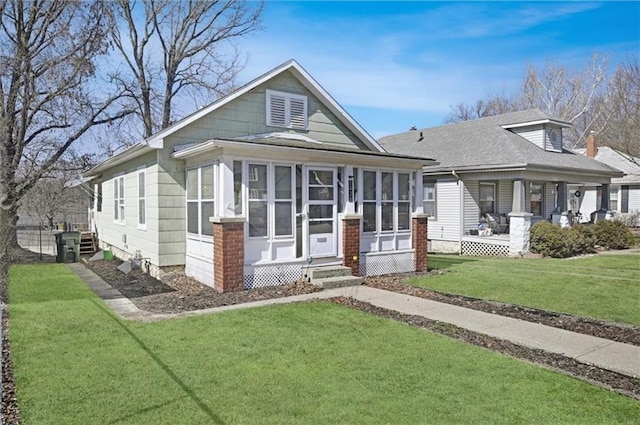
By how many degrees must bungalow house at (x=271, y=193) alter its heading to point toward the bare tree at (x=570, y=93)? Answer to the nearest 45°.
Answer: approximately 90° to its left

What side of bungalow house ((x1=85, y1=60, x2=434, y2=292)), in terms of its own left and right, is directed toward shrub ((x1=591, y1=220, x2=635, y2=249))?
left

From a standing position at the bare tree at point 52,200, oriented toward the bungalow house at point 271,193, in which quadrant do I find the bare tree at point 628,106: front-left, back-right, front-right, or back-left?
front-left

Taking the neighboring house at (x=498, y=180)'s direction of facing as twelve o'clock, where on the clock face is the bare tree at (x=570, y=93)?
The bare tree is roughly at 8 o'clock from the neighboring house.

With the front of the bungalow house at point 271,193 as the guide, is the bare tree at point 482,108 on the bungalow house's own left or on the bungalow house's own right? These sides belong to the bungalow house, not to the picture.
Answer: on the bungalow house's own left

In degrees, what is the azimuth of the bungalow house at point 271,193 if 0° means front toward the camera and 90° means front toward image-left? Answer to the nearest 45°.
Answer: approximately 315°

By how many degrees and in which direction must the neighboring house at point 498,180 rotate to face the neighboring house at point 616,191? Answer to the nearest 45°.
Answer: approximately 90° to its left

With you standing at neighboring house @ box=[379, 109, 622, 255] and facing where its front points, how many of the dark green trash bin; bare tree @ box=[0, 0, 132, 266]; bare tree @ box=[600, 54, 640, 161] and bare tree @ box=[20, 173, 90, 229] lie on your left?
1

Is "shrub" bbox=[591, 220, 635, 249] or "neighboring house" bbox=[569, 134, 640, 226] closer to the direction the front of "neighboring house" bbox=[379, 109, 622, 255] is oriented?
the shrub

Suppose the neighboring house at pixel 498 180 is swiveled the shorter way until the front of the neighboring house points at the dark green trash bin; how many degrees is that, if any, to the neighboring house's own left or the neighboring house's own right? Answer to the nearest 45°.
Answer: approximately 90° to the neighboring house's own right

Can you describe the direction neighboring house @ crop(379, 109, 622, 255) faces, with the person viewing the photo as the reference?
facing the viewer and to the right of the viewer

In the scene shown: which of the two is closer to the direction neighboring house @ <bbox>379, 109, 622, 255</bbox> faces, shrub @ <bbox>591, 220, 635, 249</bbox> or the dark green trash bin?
the shrub

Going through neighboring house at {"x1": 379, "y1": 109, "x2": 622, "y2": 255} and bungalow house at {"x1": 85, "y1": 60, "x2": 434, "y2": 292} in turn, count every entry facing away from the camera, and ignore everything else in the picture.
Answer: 0

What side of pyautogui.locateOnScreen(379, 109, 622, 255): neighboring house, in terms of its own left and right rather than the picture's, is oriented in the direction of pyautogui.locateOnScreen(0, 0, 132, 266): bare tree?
right

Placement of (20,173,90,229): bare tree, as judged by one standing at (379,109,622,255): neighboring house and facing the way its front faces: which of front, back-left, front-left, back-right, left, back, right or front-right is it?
back-right
